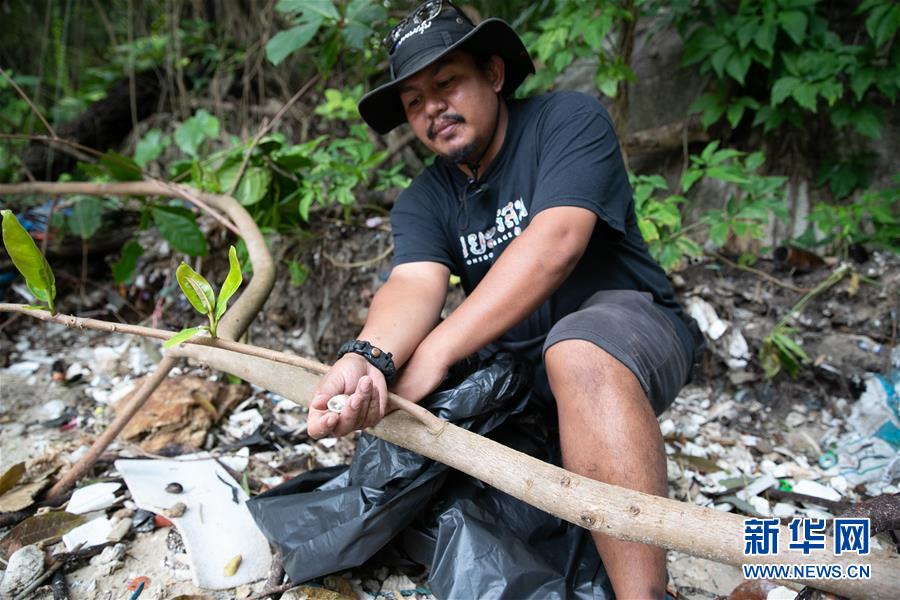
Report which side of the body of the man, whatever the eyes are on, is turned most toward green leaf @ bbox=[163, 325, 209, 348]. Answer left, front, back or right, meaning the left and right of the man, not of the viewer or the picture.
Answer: front

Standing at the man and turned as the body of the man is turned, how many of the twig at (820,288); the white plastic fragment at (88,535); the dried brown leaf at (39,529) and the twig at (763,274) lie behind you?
2

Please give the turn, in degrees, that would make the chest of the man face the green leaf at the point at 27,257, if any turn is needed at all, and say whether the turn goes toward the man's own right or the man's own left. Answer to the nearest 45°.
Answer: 0° — they already face it

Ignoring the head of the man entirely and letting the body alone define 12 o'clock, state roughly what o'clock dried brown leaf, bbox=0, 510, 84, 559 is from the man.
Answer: The dried brown leaf is roughly at 1 o'clock from the man.

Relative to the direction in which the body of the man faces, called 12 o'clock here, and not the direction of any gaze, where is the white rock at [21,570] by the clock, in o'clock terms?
The white rock is roughly at 1 o'clock from the man.

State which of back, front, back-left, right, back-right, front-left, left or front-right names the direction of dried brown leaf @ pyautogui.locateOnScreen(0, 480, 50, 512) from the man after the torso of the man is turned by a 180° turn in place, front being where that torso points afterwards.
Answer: back-left

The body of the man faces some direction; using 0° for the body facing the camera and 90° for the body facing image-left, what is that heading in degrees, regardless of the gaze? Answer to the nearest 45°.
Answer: approximately 45°
